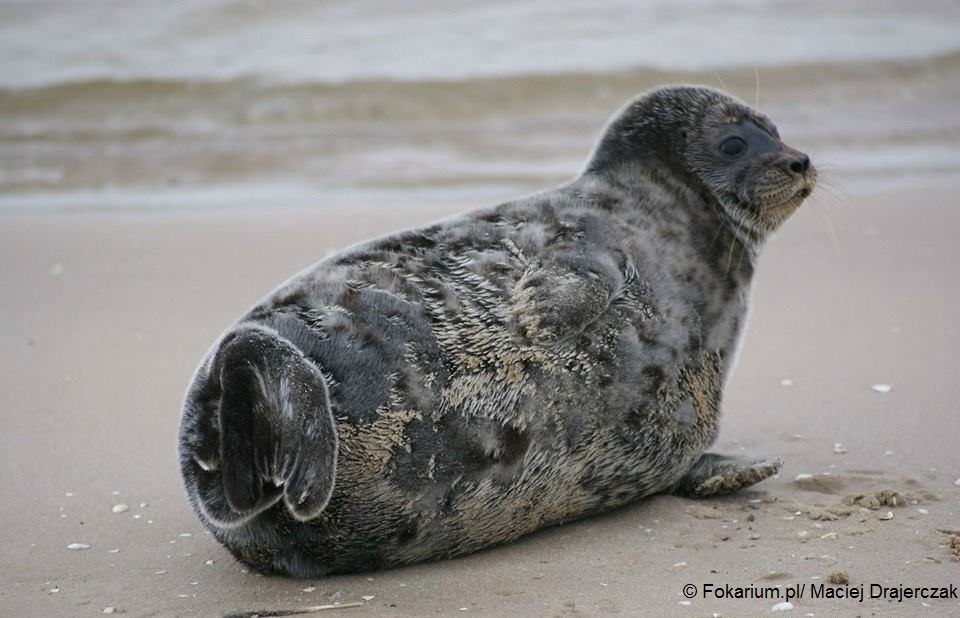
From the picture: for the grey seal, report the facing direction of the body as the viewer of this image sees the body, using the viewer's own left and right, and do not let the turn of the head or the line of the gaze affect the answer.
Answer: facing away from the viewer and to the right of the viewer
